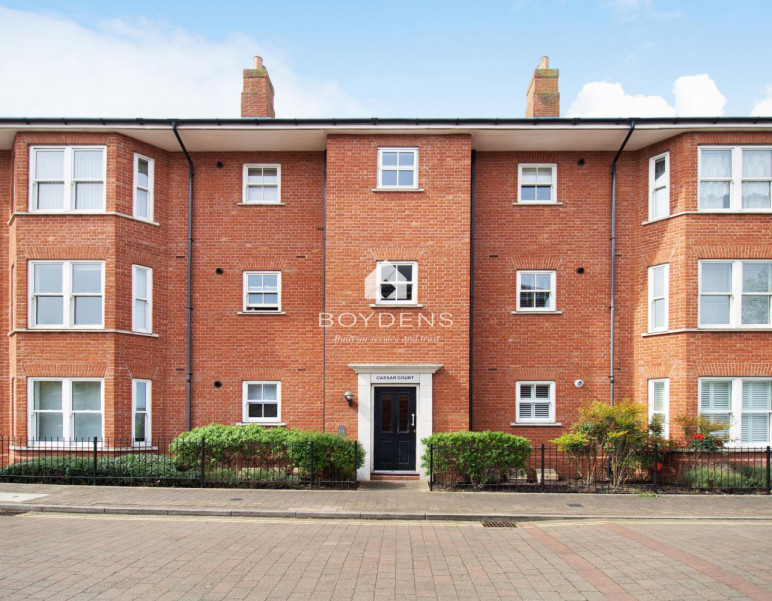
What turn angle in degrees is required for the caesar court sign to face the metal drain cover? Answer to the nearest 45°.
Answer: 0° — it already faces it

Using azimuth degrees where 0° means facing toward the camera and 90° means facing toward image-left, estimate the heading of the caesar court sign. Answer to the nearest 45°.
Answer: approximately 0°

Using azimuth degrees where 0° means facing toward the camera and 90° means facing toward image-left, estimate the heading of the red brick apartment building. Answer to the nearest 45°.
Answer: approximately 0°
